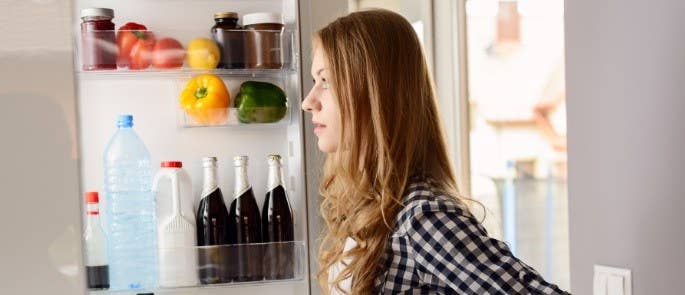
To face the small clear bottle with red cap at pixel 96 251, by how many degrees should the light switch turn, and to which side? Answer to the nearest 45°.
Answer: approximately 90° to its right

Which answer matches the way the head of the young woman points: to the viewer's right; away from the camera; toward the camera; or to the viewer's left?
to the viewer's left

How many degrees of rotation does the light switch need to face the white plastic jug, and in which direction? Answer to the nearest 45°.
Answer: approximately 90° to its right

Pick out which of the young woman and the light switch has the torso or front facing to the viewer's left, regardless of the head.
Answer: the young woman

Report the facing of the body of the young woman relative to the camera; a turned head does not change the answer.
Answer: to the viewer's left

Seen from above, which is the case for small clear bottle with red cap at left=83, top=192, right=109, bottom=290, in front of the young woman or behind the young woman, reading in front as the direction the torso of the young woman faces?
in front

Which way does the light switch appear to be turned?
toward the camera

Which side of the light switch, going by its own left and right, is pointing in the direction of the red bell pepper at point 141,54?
right

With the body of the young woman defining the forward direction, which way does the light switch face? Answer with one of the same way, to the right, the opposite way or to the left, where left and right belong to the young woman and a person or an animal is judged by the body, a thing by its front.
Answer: to the left

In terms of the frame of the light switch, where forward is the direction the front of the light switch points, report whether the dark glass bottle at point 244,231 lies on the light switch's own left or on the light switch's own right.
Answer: on the light switch's own right

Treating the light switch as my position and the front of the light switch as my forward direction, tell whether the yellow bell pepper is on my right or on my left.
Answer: on my right

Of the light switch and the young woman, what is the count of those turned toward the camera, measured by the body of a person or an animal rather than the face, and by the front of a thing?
1
